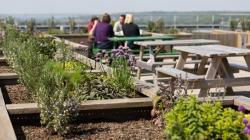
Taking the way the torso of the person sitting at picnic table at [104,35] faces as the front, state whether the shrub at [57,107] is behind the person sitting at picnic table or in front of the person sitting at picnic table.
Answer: behind

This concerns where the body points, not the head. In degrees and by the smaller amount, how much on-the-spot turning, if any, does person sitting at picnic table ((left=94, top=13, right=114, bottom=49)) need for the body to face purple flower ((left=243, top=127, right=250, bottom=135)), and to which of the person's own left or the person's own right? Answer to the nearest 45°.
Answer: approximately 135° to the person's own right

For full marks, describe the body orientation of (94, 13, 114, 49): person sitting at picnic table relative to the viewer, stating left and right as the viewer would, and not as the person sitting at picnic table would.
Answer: facing away from the viewer and to the right of the viewer

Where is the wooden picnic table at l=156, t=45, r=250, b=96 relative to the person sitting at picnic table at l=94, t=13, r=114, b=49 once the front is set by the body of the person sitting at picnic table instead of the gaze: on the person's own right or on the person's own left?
on the person's own right

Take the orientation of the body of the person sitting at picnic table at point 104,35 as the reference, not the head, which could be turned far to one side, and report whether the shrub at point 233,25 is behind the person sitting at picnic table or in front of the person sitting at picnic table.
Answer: in front

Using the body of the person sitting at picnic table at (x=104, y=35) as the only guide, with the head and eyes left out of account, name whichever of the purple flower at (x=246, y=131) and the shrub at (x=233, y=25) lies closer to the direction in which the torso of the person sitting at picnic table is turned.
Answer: the shrub

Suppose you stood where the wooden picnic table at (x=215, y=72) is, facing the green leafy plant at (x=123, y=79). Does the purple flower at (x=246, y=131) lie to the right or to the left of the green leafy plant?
left

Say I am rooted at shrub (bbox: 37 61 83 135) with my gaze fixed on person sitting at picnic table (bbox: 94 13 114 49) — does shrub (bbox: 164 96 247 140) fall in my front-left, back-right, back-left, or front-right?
back-right

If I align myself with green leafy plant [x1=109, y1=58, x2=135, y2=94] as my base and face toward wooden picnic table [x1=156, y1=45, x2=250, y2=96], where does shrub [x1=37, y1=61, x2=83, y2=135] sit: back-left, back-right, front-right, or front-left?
back-right

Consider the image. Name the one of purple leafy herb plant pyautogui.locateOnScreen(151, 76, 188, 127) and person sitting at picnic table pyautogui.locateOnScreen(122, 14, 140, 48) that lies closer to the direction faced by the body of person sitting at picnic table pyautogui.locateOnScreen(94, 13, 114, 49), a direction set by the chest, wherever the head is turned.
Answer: the person sitting at picnic table

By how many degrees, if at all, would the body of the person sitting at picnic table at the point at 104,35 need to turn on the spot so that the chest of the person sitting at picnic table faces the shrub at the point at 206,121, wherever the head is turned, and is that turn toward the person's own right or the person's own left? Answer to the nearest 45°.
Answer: approximately 135° to the person's own right
